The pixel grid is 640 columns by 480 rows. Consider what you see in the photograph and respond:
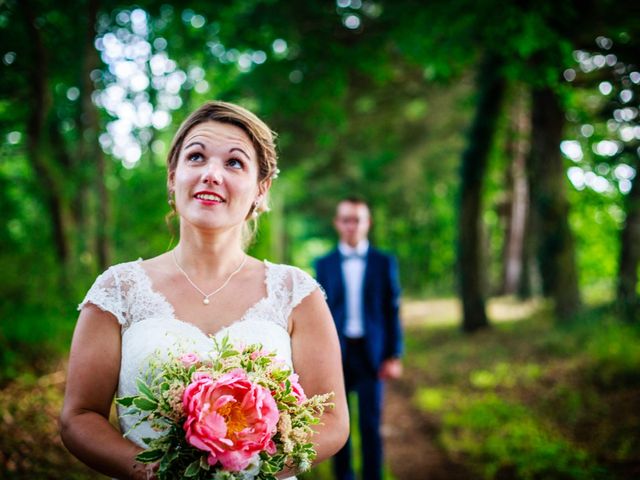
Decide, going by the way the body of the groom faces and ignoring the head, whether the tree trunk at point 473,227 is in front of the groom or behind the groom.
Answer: behind

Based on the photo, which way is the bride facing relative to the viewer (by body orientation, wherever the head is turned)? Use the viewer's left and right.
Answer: facing the viewer

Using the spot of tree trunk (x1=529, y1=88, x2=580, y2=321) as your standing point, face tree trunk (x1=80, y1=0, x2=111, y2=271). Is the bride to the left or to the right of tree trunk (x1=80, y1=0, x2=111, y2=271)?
left

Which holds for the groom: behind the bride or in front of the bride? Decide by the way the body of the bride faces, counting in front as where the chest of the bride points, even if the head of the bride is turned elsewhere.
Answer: behind

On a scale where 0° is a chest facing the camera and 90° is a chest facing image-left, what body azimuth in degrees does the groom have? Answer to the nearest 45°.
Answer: approximately 0°

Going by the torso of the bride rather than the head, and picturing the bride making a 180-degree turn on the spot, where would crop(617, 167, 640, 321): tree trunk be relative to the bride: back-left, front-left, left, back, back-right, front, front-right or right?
front-right

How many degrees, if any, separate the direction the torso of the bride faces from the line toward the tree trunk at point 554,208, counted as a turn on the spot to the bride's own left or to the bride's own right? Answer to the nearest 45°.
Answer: approximately 135° to the bride's own left

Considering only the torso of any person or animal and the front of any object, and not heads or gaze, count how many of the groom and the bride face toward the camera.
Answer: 2

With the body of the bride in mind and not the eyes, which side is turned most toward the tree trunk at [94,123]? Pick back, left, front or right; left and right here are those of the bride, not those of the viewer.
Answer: back
